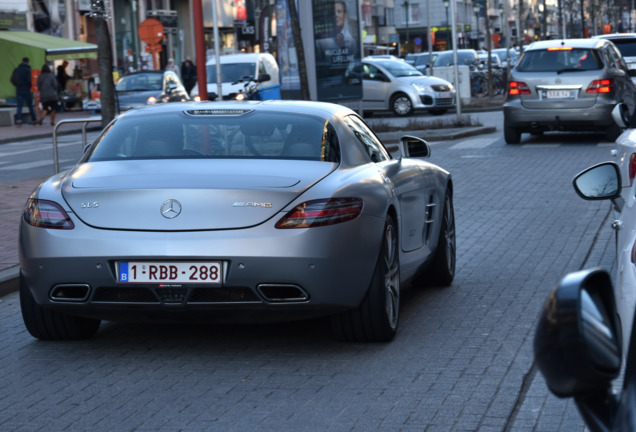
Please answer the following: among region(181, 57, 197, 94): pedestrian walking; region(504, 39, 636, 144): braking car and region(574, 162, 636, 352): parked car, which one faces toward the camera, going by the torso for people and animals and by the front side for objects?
the pedestrian walking

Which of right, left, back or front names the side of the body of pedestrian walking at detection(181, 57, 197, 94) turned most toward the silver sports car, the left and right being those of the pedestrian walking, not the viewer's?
front

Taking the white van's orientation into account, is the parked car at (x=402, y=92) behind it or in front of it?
behind

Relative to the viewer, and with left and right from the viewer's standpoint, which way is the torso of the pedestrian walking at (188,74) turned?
facing the viewer

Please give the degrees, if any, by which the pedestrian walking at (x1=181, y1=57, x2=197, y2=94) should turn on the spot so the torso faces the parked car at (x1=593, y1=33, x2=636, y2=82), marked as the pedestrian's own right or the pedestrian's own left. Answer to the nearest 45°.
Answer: approximately 45° to the pedestrian's own left

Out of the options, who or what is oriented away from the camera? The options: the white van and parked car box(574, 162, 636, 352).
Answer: the parked car

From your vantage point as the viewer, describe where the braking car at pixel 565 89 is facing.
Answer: facing away from the viewer

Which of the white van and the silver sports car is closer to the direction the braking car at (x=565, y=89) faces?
the white van

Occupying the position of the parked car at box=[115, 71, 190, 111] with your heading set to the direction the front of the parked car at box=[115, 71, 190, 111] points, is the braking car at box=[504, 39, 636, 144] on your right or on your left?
on your left

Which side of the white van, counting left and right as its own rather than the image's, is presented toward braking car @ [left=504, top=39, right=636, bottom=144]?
left

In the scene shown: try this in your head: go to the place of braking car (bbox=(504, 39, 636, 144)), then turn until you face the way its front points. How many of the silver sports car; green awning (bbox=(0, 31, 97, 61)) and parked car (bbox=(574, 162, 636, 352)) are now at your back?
2

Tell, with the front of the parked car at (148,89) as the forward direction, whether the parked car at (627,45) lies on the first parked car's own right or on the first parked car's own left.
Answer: on the first parked car's own left

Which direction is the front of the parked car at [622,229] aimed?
away from the camera
